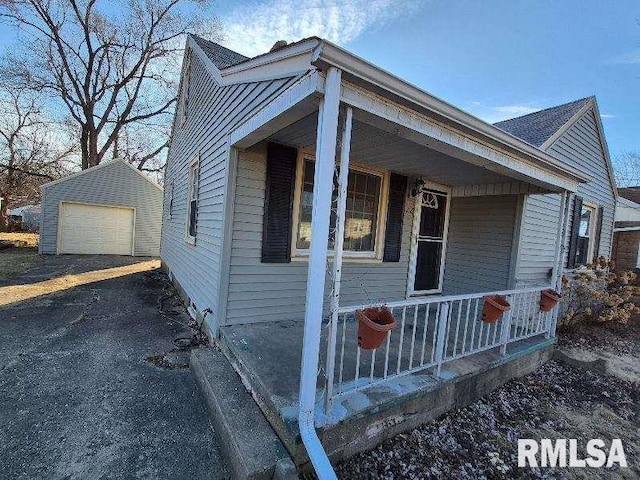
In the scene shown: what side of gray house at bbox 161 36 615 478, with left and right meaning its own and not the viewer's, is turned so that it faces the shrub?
left

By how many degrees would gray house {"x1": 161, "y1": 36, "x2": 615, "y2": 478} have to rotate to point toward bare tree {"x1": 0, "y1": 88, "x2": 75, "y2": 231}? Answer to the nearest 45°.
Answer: approximately 180°

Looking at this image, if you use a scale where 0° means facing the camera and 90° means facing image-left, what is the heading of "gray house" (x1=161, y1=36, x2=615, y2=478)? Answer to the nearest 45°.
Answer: approximately 315°

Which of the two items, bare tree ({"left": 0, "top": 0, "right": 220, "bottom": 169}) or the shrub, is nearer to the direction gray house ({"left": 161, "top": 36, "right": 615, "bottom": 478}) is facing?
the shrub

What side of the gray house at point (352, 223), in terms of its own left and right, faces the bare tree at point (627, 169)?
left

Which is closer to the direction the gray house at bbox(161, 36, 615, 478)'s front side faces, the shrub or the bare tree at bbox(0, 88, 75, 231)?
the shrub

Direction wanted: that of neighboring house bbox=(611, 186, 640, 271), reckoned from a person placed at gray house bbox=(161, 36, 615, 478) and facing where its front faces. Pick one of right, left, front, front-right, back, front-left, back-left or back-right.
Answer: left

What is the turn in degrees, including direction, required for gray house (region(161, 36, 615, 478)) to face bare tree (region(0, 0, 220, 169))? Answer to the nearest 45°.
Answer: approximately 180°
